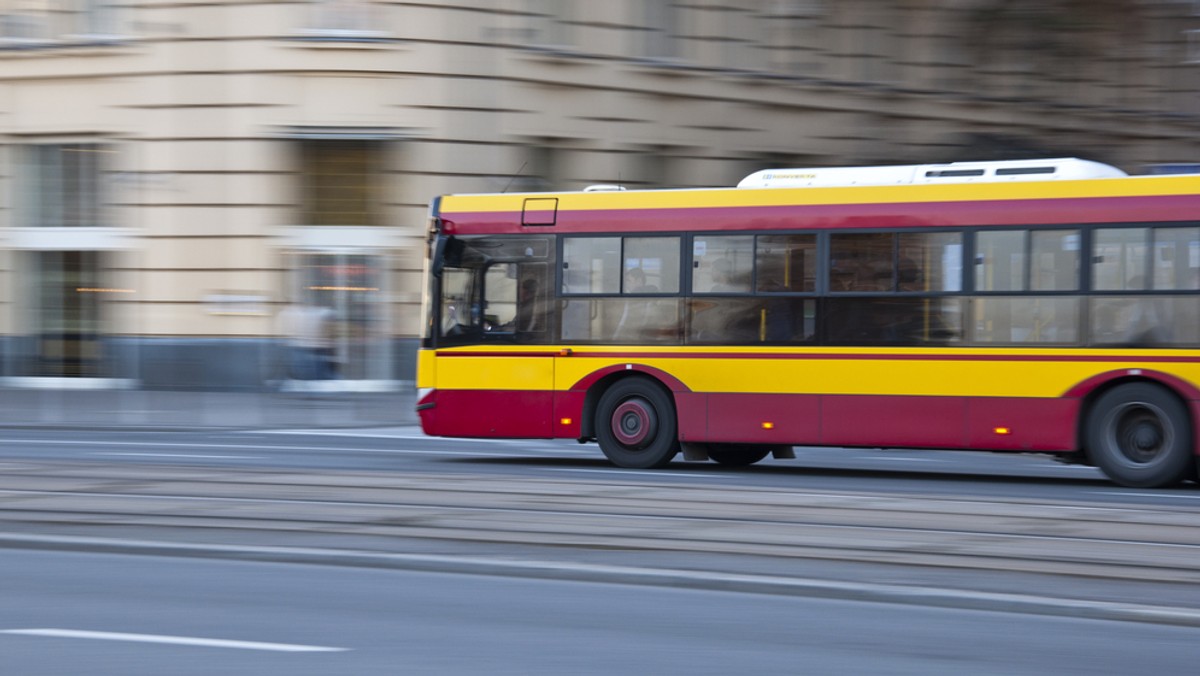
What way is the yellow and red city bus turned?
to the viewer's left
